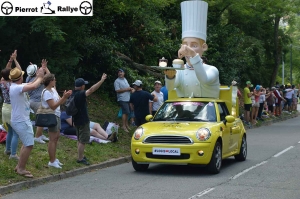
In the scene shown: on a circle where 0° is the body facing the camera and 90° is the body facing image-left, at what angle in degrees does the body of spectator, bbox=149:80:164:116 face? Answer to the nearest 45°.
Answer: approximately 0°

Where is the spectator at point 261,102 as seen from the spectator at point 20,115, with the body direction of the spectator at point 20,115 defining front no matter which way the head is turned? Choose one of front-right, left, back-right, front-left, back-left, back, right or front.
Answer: front-left

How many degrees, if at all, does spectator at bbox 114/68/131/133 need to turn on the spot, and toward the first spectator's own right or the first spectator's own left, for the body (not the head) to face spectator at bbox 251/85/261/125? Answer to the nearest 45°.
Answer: approximately 90° to the first spectator's own left

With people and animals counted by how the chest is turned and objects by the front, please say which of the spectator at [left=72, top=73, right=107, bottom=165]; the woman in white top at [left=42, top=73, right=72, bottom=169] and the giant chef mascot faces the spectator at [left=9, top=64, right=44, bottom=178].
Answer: the giant chef mascot

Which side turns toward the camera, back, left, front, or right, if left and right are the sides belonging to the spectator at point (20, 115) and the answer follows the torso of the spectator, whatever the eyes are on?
right

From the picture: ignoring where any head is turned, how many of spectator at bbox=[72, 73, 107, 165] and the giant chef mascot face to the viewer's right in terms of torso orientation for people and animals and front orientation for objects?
1

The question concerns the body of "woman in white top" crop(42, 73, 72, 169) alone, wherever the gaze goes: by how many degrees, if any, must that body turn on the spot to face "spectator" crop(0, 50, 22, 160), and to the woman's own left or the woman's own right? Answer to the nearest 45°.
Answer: approximately 180°

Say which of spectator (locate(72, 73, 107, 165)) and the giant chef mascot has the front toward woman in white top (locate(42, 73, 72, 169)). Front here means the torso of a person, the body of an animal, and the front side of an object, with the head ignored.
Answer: the giant chef mascot

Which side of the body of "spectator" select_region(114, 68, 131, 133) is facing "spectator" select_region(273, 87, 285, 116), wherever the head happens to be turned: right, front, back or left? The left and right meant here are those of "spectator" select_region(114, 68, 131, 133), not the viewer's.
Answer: left

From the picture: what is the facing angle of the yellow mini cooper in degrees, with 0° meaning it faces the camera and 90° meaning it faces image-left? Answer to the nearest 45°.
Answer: approximately 45°

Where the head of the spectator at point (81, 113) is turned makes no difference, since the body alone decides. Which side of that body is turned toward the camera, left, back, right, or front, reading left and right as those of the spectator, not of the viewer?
right

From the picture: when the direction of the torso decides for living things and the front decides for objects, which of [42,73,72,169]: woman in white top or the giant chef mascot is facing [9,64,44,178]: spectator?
the giant chef mascot

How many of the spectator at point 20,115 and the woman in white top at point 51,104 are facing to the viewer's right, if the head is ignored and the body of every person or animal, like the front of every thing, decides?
2

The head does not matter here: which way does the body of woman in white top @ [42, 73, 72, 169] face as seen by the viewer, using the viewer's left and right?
facing to the right of the viewer

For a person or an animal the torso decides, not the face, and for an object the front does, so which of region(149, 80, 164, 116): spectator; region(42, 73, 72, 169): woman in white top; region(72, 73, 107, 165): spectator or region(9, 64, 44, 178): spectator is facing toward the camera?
region(149, 80, 164, 116): spectator

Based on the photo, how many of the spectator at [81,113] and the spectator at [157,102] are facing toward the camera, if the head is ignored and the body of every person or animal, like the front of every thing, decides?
1
